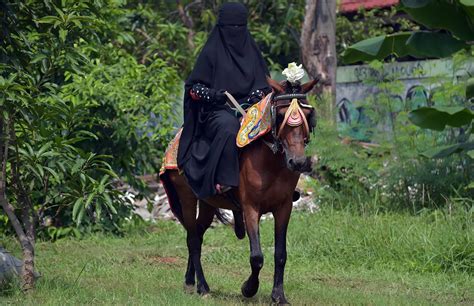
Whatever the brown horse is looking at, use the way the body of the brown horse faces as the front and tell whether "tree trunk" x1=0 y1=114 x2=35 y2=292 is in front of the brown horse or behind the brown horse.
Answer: behind

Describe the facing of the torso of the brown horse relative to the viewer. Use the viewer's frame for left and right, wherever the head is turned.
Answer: facing the viewer and to the right of the viewer
